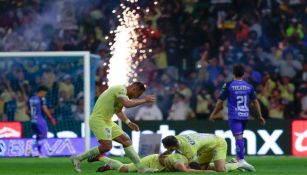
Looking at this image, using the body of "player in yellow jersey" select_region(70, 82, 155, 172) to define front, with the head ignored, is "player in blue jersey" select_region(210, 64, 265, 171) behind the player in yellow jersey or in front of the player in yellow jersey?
in front

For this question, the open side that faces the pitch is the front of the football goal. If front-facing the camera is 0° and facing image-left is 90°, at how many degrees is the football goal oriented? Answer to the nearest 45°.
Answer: approximately 0°

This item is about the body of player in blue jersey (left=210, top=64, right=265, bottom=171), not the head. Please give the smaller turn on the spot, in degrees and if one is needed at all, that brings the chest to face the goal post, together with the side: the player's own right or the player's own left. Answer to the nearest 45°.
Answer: approximately 45° to the player's own left

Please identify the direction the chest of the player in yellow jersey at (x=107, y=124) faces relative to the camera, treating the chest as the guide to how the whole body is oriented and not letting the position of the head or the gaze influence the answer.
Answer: to the viewer's right

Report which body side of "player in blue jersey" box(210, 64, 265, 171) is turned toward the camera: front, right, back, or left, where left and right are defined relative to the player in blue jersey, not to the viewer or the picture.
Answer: back

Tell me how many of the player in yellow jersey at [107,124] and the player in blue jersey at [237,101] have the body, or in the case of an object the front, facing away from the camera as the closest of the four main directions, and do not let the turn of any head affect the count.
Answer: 1

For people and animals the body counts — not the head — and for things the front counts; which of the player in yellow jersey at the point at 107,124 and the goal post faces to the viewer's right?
the player in yellow jersey
